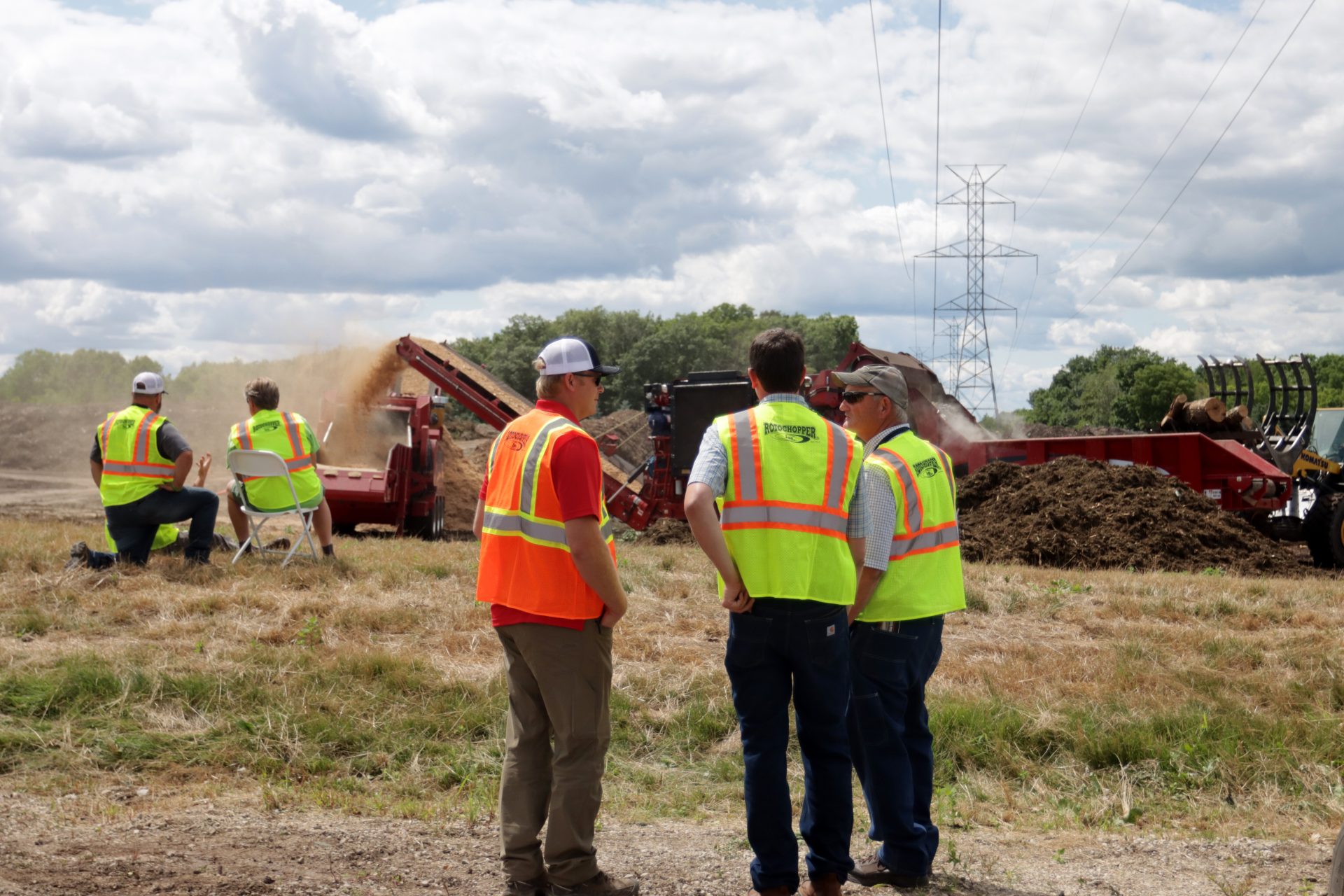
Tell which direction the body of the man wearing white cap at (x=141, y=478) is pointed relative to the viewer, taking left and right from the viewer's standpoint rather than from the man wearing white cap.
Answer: facing away from the viewer and to the right of the viewer

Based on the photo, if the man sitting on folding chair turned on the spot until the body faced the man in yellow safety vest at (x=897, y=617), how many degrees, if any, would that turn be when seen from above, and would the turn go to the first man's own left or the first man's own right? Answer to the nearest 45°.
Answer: approximately 180°

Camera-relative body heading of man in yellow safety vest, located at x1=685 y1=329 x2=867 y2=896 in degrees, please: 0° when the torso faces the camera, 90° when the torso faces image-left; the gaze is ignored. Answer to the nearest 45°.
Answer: approximately 180°

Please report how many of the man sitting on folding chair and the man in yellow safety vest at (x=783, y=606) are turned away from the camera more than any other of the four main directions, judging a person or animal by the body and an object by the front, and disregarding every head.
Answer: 2

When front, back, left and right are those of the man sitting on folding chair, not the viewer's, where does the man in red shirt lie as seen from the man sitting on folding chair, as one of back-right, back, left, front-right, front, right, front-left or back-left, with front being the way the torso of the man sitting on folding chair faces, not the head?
back

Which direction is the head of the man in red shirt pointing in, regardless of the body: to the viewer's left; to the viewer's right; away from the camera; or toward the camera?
to the viewer's right

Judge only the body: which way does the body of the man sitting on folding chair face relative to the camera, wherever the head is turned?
away from the camera
